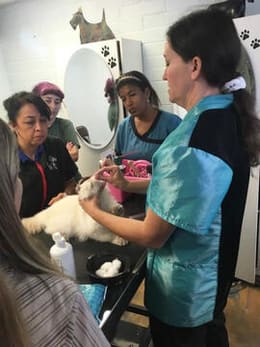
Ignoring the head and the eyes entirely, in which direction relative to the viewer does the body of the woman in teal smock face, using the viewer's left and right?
facing to the left of the viewer

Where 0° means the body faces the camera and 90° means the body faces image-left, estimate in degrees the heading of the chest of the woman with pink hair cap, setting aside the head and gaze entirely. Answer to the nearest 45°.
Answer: approximately 315°

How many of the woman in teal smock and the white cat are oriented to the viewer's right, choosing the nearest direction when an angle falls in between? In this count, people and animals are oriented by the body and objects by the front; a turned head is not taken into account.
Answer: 1

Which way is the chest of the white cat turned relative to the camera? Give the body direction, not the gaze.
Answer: to the viewer's right

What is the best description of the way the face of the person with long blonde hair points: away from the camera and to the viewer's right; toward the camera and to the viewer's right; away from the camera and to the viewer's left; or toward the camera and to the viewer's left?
away from the camera and to the viewer's right

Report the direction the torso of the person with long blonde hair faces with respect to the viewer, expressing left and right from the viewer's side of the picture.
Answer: facing away from the viewer and to the right of the viewer

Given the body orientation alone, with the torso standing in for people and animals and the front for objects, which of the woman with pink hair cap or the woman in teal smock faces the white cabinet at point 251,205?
the woman with pink hair cap

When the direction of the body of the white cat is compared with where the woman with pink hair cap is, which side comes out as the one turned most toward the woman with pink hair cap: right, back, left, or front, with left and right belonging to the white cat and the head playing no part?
left

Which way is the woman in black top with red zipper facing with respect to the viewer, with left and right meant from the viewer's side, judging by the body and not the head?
facing the viewer and to the right of the viewer

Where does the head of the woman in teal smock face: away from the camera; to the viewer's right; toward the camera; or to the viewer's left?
to the viewer's left
